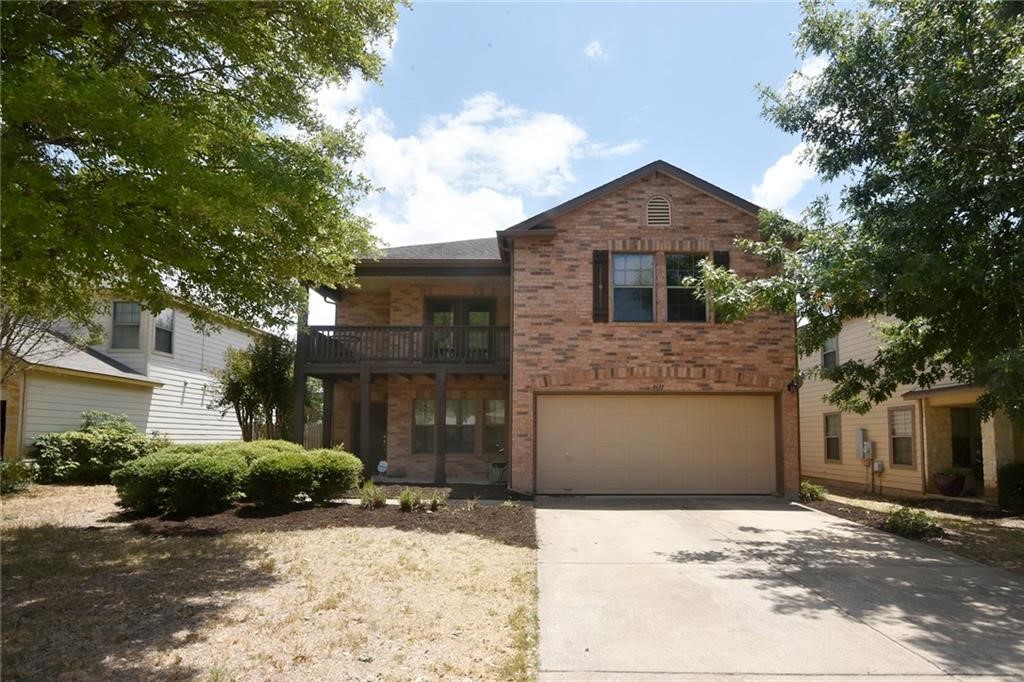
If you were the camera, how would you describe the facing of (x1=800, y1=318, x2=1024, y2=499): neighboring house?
facing the viewer and to the right of the viewer

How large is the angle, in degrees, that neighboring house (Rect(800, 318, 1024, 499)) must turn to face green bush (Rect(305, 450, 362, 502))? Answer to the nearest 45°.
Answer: approximately 90° to its right

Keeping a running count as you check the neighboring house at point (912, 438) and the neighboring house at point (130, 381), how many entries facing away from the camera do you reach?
0

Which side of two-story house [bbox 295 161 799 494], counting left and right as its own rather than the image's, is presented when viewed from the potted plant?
left

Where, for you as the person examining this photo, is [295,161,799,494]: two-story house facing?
facing the viewer

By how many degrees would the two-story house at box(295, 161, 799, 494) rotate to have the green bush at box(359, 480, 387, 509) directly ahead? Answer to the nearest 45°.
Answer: approximately 45° to its right

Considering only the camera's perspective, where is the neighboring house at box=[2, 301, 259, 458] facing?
facing the viewer and to the left of the viewer

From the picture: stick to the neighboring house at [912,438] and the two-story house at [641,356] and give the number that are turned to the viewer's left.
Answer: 0

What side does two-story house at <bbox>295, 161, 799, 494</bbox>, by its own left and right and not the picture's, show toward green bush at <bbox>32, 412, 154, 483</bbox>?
right

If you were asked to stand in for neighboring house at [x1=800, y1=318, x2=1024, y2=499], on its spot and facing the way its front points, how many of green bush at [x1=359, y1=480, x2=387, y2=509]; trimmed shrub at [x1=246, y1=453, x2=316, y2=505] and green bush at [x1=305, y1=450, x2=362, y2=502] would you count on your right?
3

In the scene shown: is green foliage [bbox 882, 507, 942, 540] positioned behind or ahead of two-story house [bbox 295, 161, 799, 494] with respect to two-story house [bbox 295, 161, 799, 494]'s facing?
ahead

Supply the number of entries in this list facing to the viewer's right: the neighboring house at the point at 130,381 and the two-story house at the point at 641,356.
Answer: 0

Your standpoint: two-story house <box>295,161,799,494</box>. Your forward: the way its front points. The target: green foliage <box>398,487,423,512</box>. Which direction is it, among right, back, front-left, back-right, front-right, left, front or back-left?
front-right

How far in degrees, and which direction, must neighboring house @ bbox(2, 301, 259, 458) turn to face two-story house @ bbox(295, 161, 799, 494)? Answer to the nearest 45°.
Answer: approximately 90° to its left

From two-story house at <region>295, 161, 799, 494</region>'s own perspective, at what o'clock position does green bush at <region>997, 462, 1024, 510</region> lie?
The green bush is roughly at 9 o'clock from the two-story house.

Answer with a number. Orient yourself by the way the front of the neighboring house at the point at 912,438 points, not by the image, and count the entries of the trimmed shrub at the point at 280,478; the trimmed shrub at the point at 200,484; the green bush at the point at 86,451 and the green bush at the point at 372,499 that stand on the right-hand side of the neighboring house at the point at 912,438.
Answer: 4

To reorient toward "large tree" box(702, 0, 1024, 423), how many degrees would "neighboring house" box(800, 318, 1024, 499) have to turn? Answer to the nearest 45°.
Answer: approximately 45° to its right

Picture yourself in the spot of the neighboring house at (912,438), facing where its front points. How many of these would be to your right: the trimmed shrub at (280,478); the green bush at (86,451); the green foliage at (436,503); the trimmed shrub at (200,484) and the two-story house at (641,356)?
5
